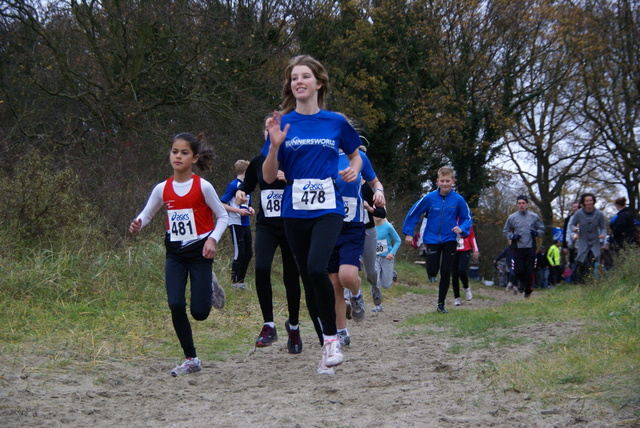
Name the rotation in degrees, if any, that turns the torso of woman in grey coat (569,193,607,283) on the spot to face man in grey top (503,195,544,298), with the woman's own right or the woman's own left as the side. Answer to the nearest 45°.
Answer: approximately 90° to the woman's own right

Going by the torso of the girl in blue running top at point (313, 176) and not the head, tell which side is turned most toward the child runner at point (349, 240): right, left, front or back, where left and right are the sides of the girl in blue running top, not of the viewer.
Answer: back

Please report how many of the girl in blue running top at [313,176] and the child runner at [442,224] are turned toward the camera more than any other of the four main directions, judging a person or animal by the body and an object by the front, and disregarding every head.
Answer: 2

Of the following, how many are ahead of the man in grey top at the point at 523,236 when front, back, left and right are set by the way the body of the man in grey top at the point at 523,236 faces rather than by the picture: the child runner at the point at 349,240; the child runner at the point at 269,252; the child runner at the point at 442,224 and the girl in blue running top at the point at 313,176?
4

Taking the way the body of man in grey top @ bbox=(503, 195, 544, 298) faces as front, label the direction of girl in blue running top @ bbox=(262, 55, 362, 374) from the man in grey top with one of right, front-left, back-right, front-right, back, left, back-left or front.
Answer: front

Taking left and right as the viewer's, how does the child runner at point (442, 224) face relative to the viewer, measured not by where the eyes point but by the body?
facing the viewer

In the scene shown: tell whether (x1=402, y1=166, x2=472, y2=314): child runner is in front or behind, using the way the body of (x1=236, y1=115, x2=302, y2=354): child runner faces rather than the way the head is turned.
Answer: behind

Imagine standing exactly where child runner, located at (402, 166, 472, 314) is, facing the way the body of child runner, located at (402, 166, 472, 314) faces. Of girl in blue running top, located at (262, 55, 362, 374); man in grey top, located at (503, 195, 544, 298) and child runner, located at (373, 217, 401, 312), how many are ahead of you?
1

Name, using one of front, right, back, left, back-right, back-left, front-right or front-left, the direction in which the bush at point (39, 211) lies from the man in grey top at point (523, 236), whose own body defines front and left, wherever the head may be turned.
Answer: front-right

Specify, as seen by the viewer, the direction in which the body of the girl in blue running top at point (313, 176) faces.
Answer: toward the camera

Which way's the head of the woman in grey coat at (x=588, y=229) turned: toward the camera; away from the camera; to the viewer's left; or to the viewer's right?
toward the camera

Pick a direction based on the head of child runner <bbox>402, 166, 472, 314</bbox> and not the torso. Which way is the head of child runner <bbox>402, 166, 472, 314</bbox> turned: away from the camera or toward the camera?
toward the camera

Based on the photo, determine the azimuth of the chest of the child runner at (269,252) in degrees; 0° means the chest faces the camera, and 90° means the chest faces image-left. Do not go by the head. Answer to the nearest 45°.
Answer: approximately 0°
